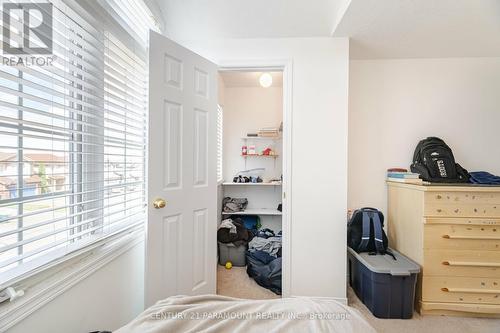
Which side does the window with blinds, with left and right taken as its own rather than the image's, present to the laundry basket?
left

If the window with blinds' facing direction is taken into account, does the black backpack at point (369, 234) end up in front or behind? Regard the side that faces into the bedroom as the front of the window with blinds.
in front

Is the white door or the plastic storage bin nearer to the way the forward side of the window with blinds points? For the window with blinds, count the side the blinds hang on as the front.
the plastic storage bin

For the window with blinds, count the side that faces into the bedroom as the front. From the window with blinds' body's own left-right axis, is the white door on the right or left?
on its left

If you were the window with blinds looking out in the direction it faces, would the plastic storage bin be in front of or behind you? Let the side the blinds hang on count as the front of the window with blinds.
in front

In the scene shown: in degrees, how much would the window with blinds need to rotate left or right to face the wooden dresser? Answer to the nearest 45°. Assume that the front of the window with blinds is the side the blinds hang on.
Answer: approximately 45° to its left

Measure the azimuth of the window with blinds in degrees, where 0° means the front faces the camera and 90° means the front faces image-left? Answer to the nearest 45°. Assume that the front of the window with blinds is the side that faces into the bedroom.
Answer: approximately 315°

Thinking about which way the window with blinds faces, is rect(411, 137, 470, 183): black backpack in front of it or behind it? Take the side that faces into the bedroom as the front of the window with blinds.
in front
